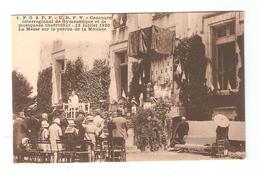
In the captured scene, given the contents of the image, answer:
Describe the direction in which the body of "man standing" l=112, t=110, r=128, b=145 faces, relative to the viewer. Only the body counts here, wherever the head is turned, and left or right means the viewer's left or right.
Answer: facing away from the viewer
